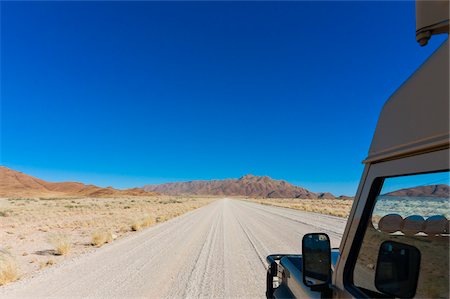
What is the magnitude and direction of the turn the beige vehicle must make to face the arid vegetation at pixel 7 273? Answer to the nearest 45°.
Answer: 0° — it already faces it

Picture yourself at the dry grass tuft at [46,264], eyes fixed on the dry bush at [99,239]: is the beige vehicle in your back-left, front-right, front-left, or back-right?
back-right

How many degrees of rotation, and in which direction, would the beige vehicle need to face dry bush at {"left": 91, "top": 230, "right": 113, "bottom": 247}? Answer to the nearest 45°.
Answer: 0° — it already faces it

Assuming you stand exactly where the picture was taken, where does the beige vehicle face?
facing away from the viewer and to the left of the viewer
